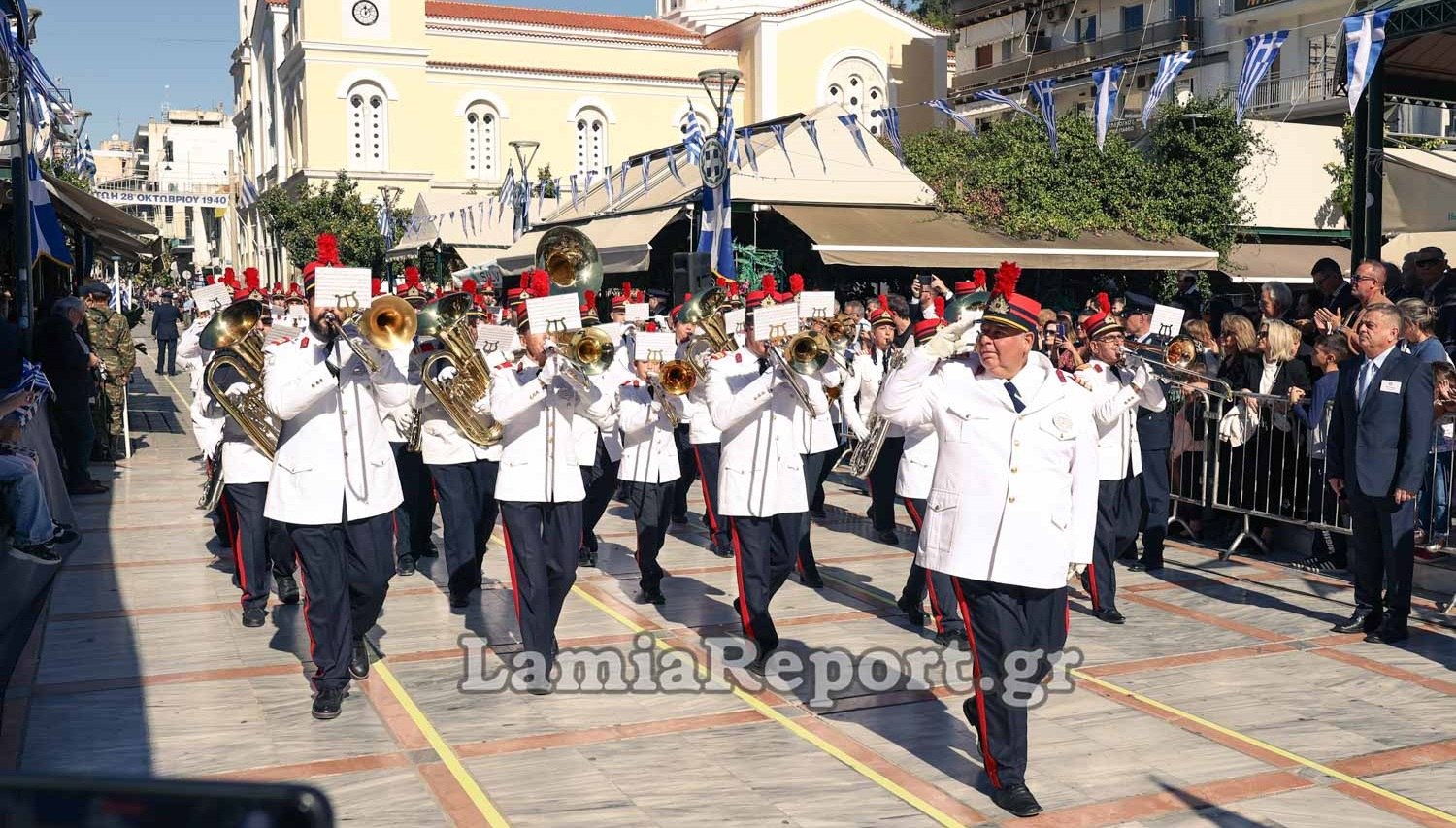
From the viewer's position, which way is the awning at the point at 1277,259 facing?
facing the viewer

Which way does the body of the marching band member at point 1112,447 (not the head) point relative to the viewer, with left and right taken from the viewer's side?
facing the viewer and to the right of the viewer

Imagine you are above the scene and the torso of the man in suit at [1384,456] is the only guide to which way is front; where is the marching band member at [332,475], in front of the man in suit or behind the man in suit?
in front

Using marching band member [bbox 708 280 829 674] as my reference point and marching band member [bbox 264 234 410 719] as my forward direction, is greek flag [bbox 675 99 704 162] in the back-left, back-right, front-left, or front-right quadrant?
back-right

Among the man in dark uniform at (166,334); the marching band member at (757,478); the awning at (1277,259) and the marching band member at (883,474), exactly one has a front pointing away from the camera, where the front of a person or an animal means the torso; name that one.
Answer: the man in dark uniform

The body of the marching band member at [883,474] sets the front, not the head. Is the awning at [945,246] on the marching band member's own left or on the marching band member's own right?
on the marching band member's own left

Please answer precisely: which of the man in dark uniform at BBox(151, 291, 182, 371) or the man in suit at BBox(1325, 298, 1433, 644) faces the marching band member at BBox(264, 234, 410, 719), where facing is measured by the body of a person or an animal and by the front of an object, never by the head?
the man in suit at BBox(1325, 298, 1433, 644)

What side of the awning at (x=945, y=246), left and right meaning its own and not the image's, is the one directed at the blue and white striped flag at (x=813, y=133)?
right

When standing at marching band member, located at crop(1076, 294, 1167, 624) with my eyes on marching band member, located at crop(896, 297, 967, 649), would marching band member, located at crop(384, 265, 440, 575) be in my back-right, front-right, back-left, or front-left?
front-right

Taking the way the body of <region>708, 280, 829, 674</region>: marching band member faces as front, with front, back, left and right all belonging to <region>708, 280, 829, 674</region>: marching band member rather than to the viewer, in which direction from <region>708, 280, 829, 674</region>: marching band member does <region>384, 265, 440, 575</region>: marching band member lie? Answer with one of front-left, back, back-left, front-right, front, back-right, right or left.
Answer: back

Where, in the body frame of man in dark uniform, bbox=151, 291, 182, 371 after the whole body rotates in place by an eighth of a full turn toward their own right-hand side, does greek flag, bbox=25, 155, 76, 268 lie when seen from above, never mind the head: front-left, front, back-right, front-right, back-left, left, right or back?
back-right
